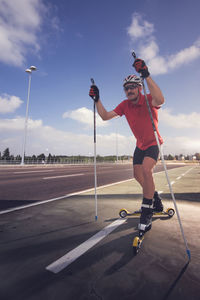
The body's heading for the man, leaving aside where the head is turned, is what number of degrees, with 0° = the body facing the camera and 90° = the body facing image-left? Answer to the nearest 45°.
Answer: approximately 45°
